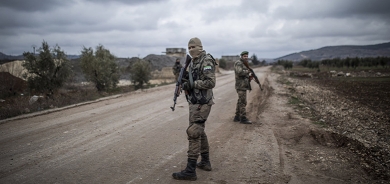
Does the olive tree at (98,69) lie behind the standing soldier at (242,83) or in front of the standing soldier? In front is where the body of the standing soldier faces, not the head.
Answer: behind

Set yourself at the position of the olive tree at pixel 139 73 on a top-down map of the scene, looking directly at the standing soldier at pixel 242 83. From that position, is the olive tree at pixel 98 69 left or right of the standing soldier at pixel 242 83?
right

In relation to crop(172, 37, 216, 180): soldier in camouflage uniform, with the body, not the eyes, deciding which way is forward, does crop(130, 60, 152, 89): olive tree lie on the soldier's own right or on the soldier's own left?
on the soldier's own right

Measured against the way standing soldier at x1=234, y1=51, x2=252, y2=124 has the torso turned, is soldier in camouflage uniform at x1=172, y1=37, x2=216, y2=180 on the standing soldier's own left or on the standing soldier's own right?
on the standing soldier's own right

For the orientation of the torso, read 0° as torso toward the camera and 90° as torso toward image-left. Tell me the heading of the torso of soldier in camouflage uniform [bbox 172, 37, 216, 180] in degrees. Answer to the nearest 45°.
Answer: approximately 45°
